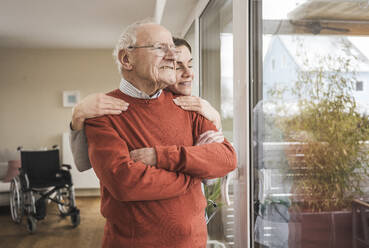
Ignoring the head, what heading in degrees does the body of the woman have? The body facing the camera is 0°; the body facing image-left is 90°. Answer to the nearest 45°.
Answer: approximately 315°

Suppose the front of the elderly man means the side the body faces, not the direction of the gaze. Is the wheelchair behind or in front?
behind

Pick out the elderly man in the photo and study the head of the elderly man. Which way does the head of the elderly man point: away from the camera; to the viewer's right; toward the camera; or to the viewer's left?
to the viewer's right

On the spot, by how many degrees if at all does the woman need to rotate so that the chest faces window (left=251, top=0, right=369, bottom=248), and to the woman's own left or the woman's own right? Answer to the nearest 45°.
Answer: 0° — they already face it

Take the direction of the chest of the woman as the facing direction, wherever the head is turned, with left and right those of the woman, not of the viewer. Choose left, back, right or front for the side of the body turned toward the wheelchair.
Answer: back

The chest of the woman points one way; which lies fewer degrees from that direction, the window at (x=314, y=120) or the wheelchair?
the window

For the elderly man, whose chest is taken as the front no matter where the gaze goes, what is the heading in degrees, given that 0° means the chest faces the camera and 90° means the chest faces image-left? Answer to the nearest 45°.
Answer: approximately 315°
